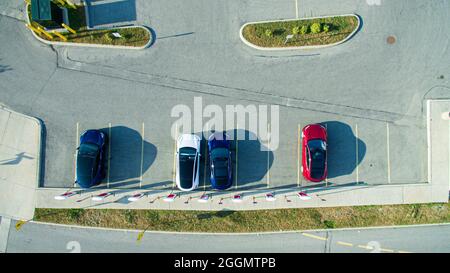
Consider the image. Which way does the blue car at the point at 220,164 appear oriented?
away from the camera

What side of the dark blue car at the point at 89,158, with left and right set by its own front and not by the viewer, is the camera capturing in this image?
back

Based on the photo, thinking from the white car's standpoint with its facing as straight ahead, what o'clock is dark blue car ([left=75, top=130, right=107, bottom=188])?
The dark blue car is roughly at 9 o'clock from the white car.

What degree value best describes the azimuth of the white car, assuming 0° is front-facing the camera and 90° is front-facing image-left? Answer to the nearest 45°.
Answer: approximately 180°

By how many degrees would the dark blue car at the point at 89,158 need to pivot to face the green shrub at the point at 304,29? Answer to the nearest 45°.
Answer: approximately 90° to its right

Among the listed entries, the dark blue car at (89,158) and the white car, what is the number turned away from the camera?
2

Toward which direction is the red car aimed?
away from the camera

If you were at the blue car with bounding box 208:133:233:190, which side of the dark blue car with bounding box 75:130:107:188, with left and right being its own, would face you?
right

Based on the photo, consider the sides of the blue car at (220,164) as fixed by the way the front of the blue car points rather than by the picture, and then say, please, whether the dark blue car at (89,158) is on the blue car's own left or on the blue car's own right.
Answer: on the blue car's own left

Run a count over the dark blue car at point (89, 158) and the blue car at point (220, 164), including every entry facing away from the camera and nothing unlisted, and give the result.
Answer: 2

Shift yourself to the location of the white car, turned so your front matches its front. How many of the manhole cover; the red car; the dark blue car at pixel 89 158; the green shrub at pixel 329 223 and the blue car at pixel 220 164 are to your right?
4
